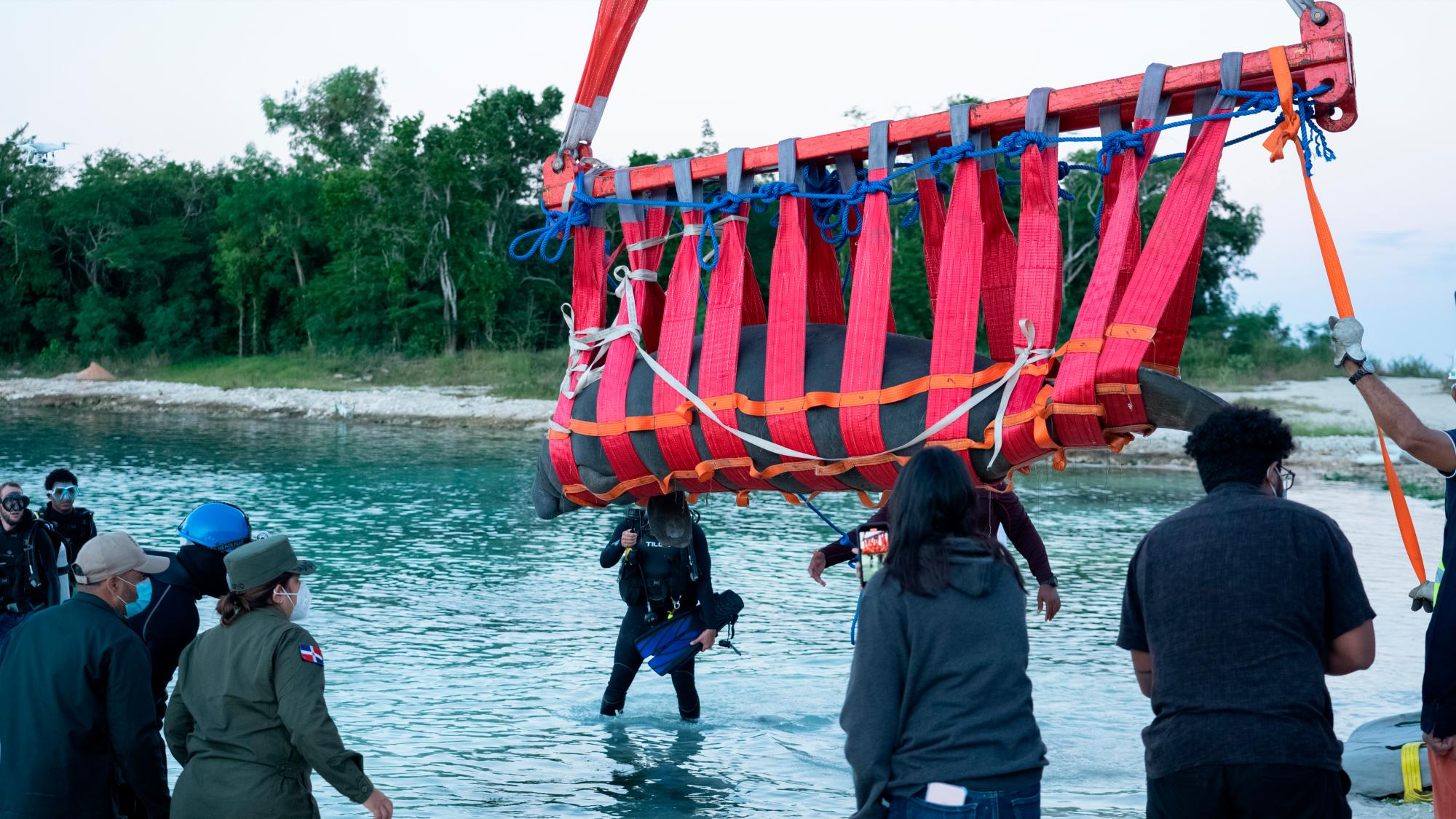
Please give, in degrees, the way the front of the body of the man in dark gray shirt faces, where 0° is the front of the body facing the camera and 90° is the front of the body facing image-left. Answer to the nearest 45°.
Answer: approximately 180°

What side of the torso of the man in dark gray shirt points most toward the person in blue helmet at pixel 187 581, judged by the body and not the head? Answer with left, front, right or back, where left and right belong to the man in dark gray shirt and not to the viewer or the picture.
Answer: left

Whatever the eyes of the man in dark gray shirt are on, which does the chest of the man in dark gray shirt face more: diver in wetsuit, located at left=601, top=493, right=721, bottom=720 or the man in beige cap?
the diver in wetsuit

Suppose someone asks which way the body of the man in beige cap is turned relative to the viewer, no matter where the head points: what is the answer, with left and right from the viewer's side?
facing away from the viewer and to the right of the viewer

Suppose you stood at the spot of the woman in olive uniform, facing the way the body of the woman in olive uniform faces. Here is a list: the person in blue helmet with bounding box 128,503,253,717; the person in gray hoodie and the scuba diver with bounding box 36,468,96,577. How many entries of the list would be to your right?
1

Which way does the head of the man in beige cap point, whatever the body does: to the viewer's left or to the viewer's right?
to the viewer's right

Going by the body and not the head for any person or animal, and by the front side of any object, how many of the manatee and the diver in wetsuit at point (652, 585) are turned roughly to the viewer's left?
1

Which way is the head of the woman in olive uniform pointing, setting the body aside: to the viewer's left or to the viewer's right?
to the viewer's right

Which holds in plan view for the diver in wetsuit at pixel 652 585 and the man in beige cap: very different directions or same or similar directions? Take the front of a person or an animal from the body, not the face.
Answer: very different directions
